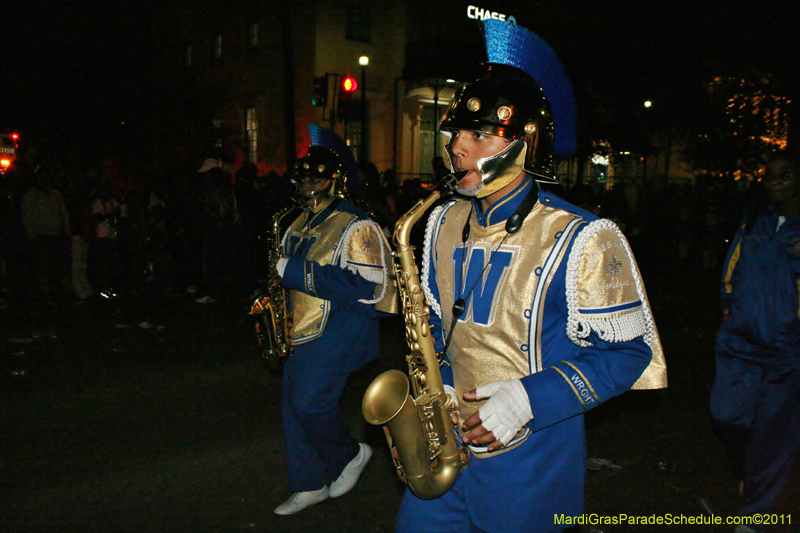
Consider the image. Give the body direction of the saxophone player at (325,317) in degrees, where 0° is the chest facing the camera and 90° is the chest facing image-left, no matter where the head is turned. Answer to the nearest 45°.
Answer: approximately 45°

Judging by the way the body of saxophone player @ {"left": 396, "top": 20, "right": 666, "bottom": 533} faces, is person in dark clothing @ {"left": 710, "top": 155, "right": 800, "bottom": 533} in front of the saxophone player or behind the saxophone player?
behind

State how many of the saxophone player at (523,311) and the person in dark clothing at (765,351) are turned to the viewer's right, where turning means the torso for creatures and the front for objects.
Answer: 0

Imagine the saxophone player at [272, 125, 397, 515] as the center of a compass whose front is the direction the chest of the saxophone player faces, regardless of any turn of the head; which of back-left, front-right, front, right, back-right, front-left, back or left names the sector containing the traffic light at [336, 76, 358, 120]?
back-right

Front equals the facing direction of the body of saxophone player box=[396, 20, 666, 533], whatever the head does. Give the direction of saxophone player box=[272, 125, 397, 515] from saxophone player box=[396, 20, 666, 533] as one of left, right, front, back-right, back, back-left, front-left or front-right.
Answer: right

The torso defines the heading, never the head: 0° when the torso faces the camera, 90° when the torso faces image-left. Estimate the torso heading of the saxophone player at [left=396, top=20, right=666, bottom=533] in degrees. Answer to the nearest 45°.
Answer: approximately 45°
